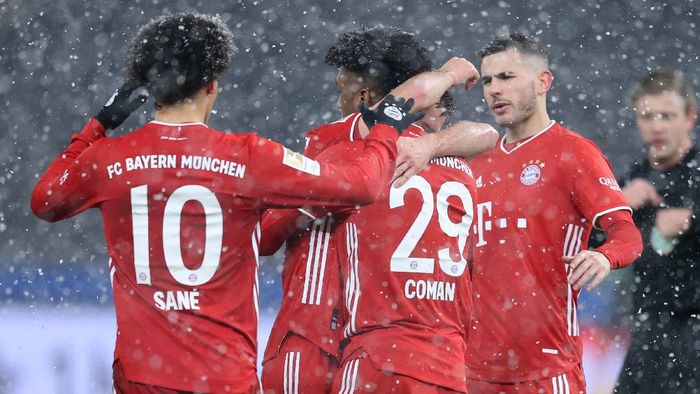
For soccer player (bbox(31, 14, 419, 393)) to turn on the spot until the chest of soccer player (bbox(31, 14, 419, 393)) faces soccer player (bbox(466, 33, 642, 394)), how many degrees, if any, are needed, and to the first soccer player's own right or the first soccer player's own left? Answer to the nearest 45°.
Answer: approximately 45° to the first soccer player's own right

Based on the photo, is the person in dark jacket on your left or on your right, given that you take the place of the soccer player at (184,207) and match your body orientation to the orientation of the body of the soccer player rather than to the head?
on your right

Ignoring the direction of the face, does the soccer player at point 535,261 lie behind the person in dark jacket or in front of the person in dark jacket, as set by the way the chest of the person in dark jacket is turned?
in front

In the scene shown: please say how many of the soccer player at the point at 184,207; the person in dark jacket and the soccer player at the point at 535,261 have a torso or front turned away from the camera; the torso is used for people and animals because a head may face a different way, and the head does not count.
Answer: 1

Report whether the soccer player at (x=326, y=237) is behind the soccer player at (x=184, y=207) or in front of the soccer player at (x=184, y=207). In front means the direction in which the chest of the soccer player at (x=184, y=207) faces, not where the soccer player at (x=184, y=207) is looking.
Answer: in front

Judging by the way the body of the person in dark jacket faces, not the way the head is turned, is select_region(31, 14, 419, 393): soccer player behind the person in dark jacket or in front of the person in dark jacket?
in front

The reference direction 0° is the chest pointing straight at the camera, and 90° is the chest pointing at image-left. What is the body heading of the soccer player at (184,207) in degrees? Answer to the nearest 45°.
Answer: approximately 180°

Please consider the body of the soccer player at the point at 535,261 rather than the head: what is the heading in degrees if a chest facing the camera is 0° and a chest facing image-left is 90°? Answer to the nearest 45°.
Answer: approximately 45°
